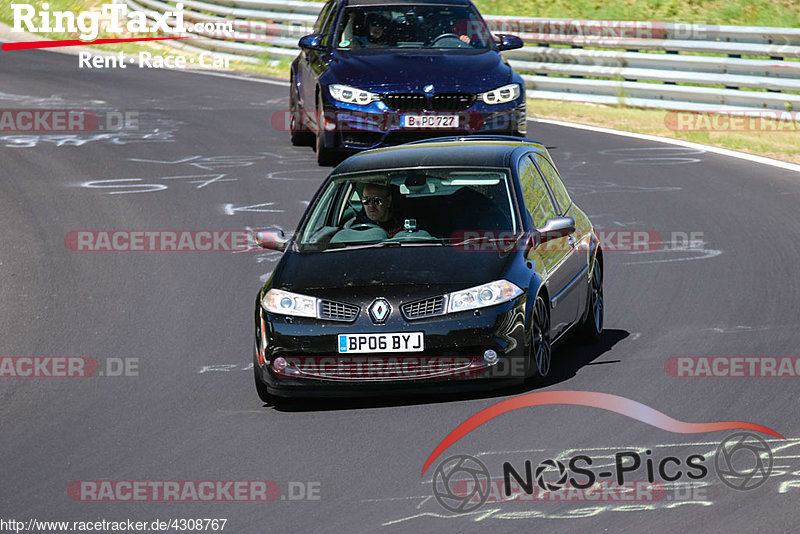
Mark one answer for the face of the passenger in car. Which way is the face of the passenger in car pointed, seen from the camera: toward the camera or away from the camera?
toward the camera

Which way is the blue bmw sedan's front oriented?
toward the camera

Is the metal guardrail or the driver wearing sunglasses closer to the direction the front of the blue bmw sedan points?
the driver wearing sunglasses

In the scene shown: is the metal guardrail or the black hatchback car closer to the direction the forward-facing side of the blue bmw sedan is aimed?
the black hatchback car

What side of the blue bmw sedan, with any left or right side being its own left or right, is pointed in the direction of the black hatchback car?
front

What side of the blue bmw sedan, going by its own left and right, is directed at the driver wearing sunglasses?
front

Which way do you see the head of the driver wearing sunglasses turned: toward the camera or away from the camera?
toward the camera
